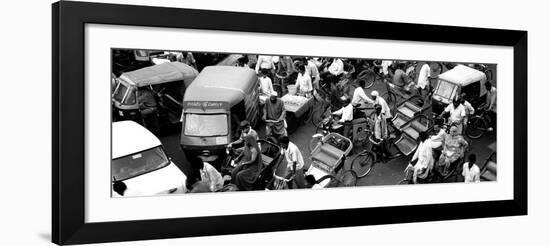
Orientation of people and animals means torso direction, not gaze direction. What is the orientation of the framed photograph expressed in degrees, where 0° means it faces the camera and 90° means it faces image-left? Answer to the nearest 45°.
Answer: approximately 315°
